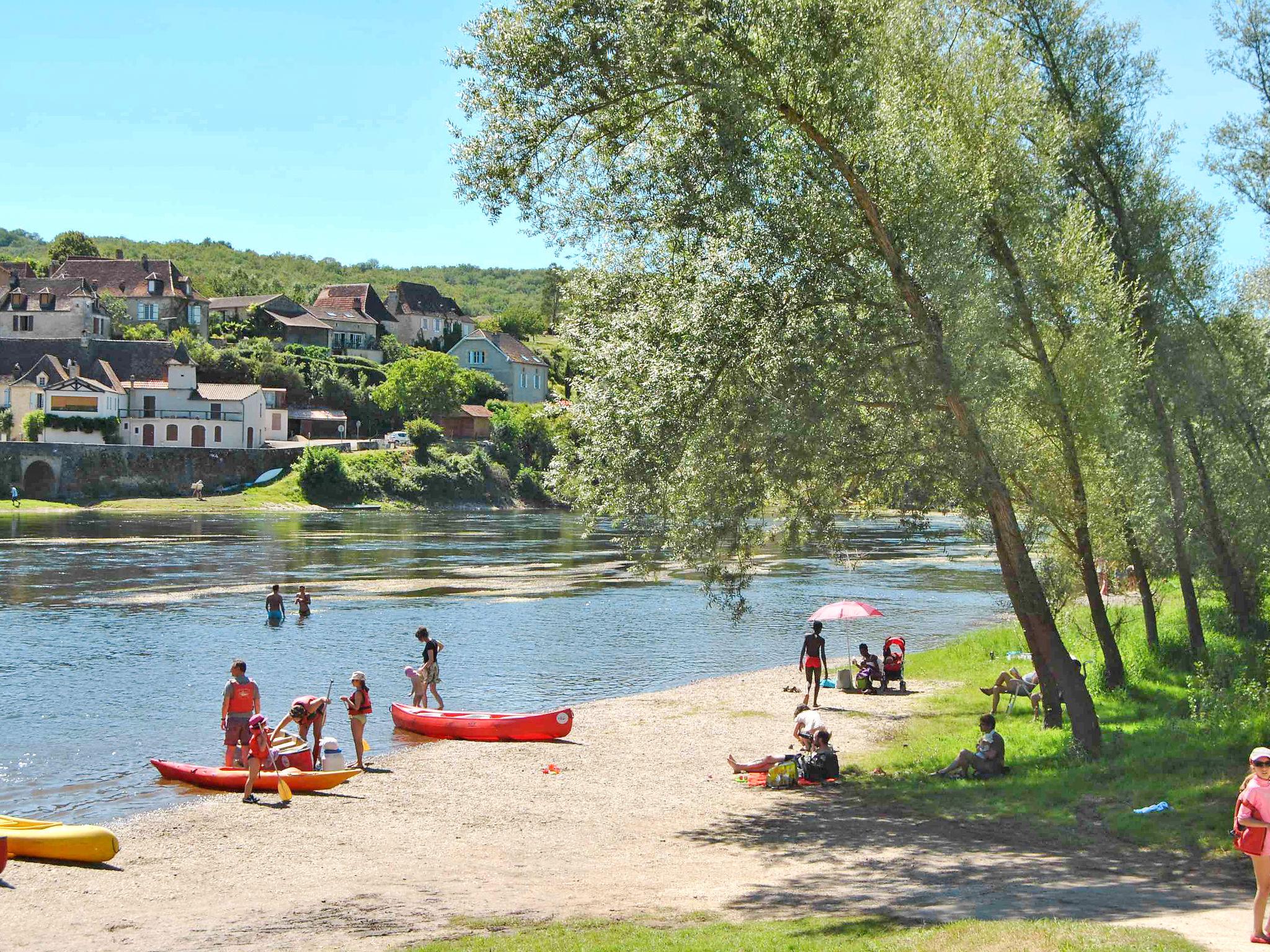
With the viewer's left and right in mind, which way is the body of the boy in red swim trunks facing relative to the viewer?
facing away from the viewer

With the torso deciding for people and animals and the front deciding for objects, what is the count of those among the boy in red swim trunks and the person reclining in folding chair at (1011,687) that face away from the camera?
1

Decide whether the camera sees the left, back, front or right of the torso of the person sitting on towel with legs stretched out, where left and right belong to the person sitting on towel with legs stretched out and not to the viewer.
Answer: left

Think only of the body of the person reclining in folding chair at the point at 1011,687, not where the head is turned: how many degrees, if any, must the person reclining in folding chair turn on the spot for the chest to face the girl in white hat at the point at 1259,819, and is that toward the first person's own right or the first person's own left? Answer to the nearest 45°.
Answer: approximately 90° to the first person's own left

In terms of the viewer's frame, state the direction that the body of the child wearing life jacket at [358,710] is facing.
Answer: to the viewer's left

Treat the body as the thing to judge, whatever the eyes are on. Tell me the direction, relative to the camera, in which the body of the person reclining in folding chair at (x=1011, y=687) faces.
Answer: to the viewer's left

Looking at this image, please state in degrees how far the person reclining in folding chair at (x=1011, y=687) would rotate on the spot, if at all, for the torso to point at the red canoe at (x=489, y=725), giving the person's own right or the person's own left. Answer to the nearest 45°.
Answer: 0° — they already face it

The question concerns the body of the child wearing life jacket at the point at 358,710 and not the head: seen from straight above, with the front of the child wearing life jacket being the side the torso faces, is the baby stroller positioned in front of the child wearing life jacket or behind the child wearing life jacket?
behind
